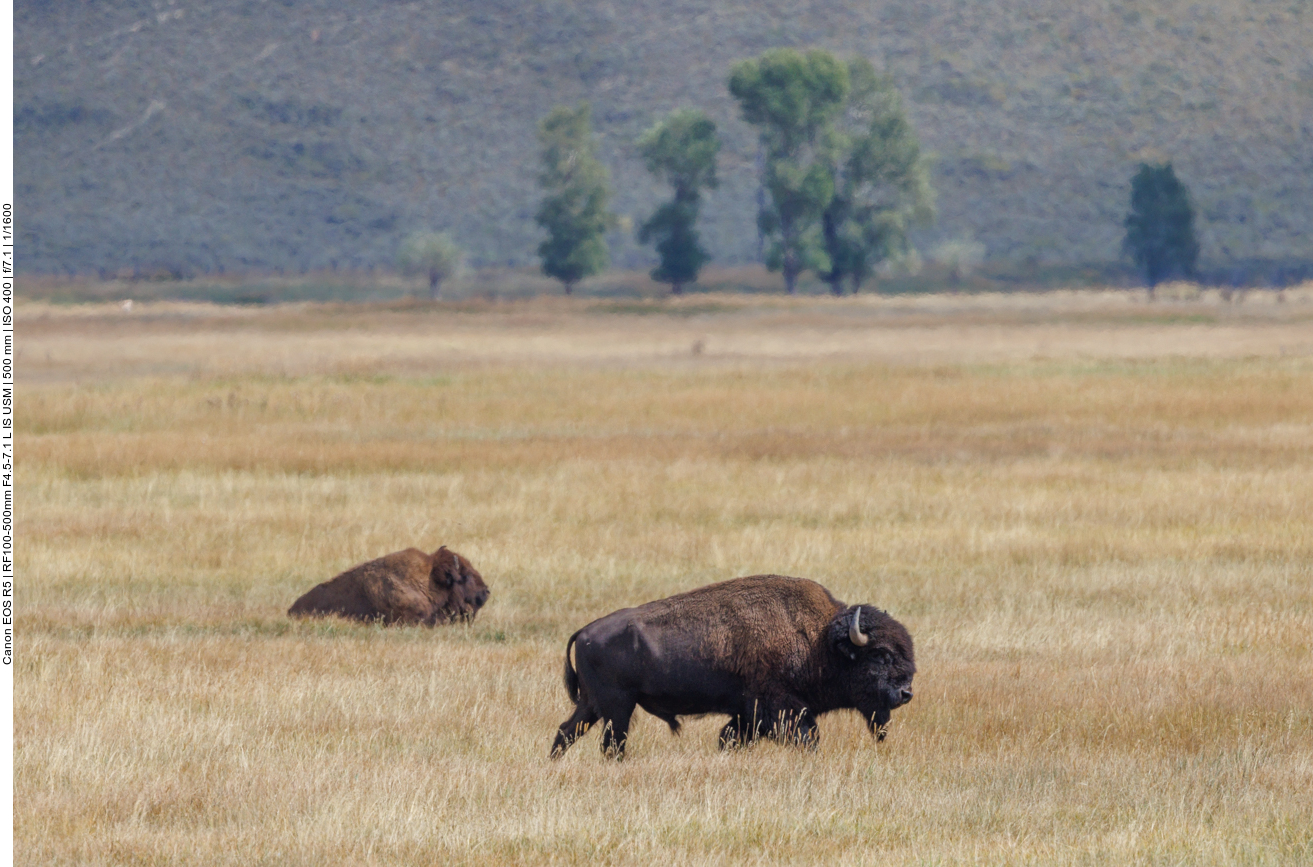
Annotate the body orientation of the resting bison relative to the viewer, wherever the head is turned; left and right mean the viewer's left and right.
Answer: facing to the right of the viewer

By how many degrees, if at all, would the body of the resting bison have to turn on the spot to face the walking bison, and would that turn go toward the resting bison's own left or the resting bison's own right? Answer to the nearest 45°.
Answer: approximately 90° to the resting bison's own right

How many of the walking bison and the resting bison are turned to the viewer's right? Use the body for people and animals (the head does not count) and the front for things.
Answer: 2

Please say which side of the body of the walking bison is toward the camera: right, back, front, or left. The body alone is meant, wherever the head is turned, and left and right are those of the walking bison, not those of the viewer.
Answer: right

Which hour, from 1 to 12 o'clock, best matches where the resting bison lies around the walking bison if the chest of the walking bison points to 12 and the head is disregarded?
The resting bison is roughly at 8 o'clock from the walking bison.

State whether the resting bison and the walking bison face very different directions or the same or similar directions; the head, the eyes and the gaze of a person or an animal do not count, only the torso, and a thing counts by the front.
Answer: same or similar directions
